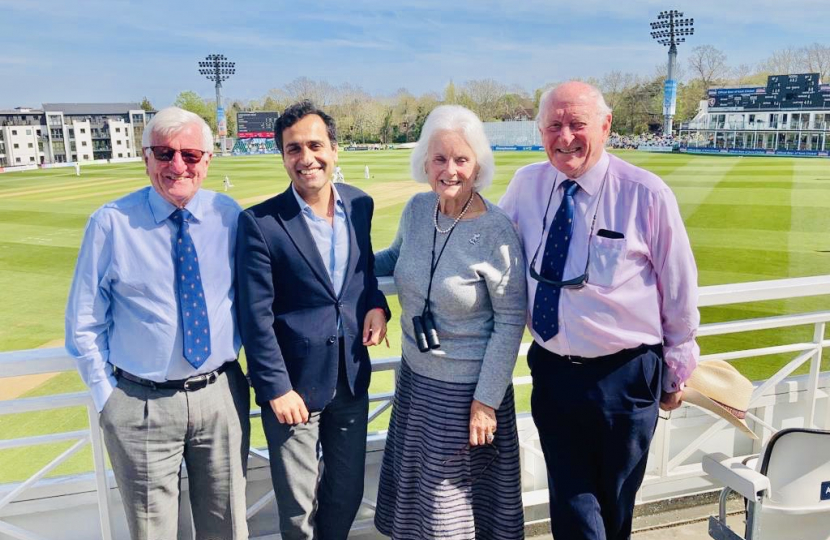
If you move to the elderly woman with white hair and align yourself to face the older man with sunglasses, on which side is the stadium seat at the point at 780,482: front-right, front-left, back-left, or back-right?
back-left

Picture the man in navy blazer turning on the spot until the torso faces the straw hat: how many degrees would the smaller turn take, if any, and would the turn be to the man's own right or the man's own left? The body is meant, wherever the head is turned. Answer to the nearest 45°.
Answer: approximately 45° to the man's own left
